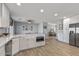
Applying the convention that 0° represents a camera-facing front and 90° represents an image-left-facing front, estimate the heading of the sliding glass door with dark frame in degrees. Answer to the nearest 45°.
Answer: approximately 45°

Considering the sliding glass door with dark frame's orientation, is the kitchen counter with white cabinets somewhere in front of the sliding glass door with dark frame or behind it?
in front
